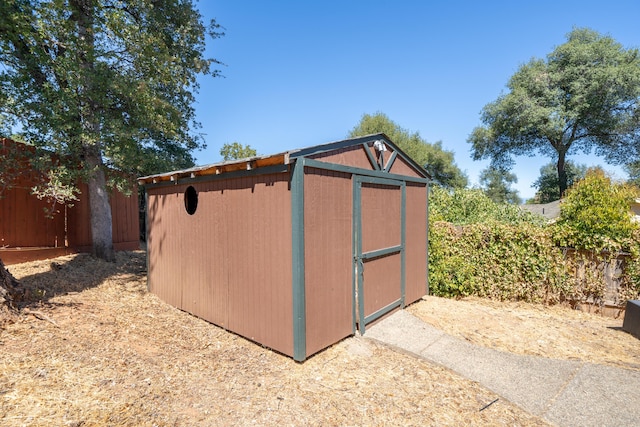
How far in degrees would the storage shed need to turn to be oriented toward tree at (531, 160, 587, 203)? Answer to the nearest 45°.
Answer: approximately 90° to its left

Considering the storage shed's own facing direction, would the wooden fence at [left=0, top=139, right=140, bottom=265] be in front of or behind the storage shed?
behind

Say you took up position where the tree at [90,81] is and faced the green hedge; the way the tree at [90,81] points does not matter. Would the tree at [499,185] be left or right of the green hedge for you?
left

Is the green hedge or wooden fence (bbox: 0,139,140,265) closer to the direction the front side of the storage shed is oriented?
the green hedge

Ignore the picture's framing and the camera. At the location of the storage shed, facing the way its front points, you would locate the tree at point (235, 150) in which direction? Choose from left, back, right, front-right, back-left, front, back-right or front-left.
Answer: back-left

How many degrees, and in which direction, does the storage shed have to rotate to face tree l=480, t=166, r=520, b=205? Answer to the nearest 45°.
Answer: approximately 90° to its left

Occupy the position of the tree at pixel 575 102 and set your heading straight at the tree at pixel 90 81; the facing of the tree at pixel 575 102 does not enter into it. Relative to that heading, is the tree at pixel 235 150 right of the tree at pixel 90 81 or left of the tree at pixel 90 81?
right

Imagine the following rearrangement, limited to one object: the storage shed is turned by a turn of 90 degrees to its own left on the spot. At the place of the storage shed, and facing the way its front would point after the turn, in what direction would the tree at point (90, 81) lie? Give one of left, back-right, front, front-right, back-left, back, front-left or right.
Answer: left

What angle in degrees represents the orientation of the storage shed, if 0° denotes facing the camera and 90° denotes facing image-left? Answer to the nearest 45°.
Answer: approximately 315°

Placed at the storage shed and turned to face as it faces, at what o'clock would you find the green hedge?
The green hedge is roughly at 10 o'clock from the storage shed.
